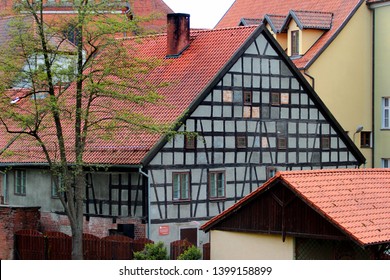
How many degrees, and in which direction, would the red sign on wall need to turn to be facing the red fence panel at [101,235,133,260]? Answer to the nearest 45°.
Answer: approximately 45° to its right

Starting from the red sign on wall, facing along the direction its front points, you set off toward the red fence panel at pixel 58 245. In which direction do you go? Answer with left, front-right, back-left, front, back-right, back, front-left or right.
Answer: right

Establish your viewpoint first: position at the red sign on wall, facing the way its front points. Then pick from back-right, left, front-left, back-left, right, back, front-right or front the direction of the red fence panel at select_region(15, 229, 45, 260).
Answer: right

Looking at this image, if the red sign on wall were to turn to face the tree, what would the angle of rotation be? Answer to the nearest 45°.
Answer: approximately 45° to its right

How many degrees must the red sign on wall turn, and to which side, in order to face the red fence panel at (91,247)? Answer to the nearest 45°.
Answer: approximately 45° to its right

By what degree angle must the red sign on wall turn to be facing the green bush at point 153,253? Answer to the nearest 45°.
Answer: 0° — it already faces it

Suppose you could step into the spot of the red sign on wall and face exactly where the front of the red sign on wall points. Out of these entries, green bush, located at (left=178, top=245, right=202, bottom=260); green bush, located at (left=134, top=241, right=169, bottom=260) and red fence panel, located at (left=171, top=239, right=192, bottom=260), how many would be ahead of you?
3

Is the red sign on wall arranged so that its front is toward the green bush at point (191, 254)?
yes

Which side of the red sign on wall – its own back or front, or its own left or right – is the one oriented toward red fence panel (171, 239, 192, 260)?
front

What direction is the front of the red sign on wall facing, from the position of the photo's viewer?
facing the viewer
